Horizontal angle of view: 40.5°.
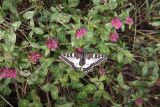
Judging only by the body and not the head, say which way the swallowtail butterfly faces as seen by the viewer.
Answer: away from the camera
